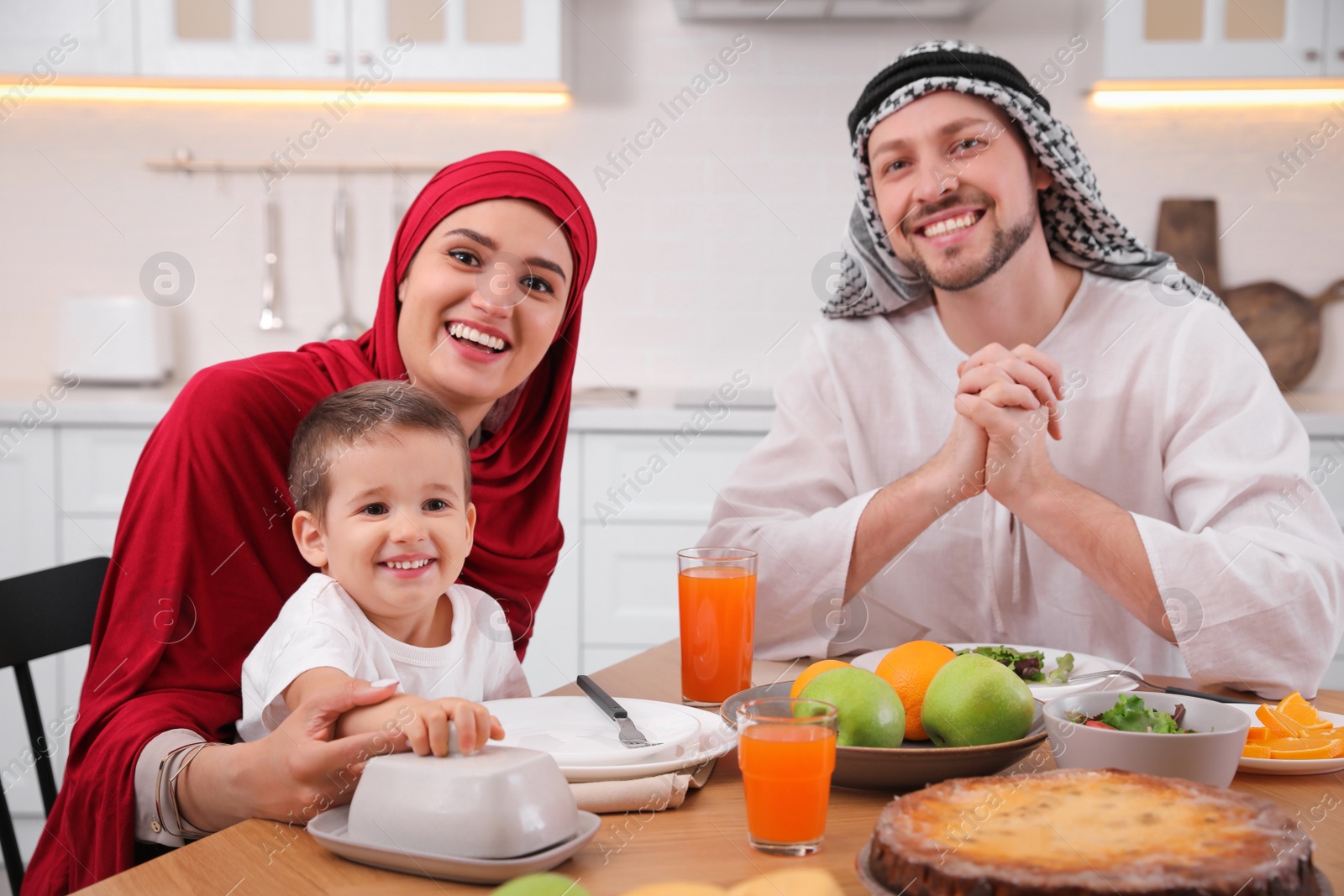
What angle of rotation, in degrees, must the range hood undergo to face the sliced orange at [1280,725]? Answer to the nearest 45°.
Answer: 0° — it already faces it

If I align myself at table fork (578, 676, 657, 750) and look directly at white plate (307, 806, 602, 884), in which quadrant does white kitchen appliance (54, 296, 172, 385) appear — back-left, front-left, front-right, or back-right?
back-right

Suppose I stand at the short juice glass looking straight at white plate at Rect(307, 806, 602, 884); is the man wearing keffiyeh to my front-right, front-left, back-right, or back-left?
back-right

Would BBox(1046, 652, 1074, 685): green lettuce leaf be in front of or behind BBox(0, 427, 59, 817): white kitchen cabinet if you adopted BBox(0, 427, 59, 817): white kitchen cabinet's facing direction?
in front

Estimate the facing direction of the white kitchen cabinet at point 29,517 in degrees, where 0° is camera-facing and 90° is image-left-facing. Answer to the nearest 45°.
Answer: approximately 0°

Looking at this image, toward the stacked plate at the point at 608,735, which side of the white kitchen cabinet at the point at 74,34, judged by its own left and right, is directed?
front

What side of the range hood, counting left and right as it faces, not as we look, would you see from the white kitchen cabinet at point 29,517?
right

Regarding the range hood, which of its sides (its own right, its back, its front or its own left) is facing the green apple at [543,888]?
front
